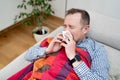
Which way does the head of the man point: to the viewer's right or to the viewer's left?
to the viewer's left

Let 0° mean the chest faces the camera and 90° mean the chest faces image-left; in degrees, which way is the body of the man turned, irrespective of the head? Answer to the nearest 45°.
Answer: approximately 45°
